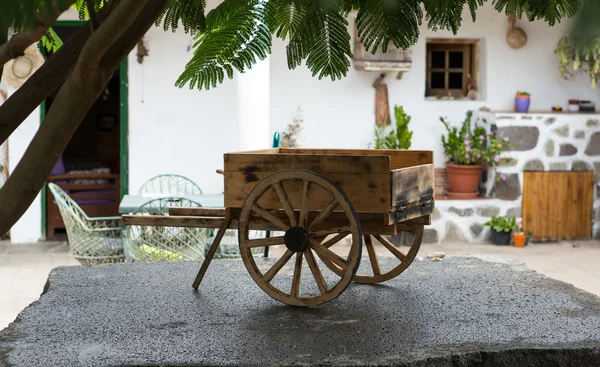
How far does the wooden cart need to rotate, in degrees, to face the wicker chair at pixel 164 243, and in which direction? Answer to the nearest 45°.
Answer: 0° — it already faces it

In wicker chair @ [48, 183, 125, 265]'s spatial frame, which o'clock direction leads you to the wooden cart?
The wooden cart is roughly at 2 o'clock from the wicker chair.

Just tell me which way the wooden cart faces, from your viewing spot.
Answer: facing away from the viewer and to the left of the viewer

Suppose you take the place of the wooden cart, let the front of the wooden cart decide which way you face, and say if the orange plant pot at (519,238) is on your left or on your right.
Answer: on your right

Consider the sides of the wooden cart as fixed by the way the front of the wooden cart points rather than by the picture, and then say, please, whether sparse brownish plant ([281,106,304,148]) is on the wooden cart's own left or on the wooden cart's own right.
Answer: on the wooden cart's own right

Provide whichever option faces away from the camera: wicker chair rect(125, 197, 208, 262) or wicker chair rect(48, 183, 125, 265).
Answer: wicker chair rect(125, 197, 208, 262)

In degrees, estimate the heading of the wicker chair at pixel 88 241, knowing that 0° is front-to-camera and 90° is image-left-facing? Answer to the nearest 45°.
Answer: approximately 270°

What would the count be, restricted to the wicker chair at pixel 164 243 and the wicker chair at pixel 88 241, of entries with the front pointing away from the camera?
1

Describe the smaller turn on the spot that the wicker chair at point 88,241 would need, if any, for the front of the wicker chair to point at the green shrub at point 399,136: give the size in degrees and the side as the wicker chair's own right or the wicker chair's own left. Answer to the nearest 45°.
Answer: approximately 45° to the wicker chair's own left
